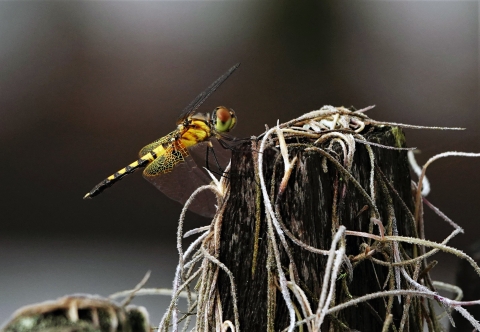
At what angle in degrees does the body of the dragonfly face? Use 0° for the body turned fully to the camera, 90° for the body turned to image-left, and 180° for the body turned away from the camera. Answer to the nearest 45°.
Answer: approximately 270°
